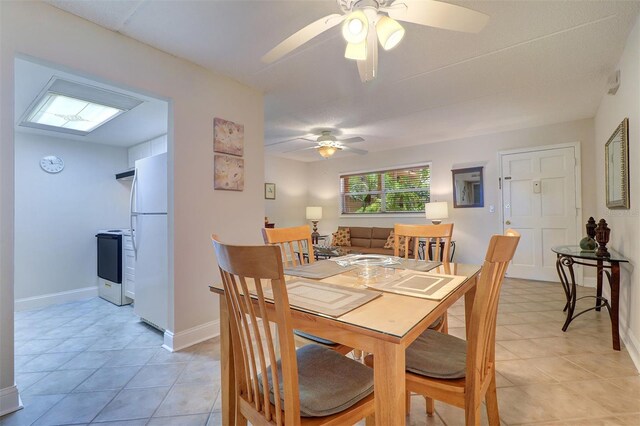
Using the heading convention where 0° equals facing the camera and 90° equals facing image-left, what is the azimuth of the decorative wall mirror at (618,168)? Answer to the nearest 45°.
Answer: approximately 90°

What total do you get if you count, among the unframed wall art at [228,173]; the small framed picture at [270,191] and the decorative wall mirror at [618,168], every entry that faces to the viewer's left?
1

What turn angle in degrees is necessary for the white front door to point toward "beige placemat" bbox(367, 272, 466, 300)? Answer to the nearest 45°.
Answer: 0° — it already faces it

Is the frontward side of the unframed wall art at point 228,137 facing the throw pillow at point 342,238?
no

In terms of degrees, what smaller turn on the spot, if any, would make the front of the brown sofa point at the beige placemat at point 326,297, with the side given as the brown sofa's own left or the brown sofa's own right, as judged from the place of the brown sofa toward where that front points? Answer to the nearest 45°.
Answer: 0° — it already faces it

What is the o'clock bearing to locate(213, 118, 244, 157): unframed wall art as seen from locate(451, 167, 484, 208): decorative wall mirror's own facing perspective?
The unframed wall art is roughly at 1 o'clock from the decorative wall mirror.

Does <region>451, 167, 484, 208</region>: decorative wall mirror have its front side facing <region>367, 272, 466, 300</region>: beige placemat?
yes

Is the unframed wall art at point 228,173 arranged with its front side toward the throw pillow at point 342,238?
no

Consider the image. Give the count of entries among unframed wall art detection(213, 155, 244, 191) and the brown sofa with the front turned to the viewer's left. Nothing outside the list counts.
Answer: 0

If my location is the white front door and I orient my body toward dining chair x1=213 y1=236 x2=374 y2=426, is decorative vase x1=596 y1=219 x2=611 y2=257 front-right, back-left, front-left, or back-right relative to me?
front-left

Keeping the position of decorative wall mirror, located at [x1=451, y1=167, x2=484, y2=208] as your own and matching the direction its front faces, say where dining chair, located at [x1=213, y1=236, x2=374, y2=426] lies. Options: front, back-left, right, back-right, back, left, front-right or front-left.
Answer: front

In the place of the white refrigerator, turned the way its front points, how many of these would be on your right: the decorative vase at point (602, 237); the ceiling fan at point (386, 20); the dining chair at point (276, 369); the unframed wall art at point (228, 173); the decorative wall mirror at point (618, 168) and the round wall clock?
1

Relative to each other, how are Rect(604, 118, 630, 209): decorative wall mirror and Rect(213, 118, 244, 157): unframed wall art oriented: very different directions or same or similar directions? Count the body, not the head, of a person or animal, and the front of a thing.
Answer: very different directions

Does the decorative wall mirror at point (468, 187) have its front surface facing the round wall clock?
no

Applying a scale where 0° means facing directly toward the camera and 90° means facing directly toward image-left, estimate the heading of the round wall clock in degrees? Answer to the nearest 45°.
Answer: approximately 0°

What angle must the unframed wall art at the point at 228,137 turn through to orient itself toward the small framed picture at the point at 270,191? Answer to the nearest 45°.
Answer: approximately 135° to its left

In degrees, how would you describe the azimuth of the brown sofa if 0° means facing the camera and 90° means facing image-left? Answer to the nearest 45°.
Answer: approximately 0°

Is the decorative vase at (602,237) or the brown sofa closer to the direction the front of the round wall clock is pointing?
the decorative vase

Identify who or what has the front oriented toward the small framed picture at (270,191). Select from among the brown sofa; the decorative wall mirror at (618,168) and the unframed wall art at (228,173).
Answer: the decorative wall mirror

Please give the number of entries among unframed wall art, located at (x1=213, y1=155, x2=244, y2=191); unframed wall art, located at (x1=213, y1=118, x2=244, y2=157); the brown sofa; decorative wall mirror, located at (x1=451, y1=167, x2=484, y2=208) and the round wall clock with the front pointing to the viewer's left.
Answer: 0

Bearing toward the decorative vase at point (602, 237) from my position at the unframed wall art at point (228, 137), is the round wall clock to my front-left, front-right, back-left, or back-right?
back-left

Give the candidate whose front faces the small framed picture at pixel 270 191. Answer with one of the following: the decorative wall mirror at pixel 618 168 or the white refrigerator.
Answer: the decorative wall mirror
